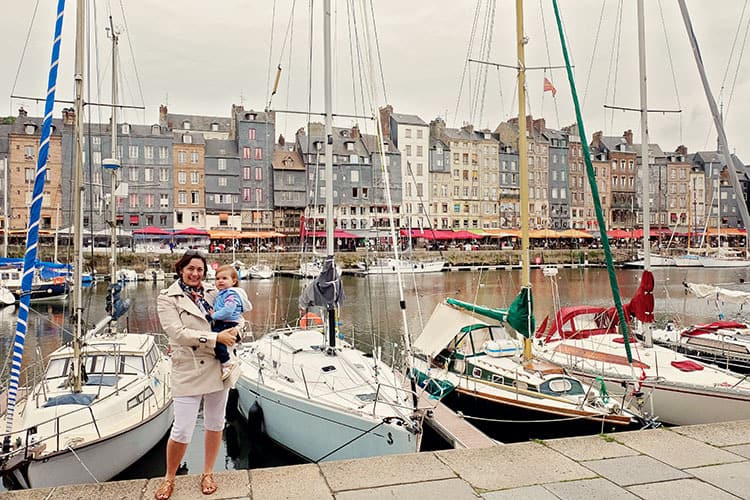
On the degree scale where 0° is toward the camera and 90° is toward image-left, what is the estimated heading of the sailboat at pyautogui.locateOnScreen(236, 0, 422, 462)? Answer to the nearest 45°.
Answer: approximately 315°

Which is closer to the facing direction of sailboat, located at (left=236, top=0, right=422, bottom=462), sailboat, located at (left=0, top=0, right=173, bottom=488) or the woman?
the woman

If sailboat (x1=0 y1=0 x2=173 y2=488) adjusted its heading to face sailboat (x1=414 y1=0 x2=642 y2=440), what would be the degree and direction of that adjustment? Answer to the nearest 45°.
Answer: approximately 135° to its left

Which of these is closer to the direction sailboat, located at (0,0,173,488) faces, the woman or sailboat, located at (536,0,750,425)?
the woman

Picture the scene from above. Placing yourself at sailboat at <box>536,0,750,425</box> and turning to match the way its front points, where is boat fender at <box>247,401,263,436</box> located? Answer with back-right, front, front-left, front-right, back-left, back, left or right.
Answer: right

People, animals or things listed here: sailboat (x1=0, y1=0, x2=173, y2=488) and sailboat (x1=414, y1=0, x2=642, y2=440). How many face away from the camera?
0

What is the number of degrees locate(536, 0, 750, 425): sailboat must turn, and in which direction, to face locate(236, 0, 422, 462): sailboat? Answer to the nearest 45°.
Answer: approximately 90° to its right

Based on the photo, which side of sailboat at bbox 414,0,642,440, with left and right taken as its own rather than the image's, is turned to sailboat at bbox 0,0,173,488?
right

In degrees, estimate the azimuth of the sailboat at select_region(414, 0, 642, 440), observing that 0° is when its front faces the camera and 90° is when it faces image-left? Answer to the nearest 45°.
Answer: approximately 315°

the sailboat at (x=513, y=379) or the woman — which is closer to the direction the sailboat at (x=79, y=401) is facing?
the woman

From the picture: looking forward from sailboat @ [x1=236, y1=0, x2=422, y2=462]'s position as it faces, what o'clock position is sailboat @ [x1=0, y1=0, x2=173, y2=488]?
sailboat @ [x1=0, y1=0, x2=173, y2=488] is roughly at 4 o'clock from sailboat @ [x1=236, y1=0, x2=422, y2=462].
